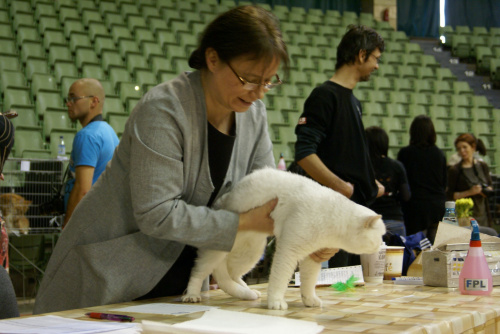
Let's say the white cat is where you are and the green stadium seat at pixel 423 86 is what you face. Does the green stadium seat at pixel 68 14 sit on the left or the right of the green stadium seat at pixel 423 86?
left

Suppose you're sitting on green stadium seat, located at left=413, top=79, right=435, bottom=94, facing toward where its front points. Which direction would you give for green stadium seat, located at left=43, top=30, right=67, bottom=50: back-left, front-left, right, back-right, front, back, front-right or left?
right

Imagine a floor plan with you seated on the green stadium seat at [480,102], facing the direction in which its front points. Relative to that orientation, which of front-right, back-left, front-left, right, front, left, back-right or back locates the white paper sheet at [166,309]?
front-right

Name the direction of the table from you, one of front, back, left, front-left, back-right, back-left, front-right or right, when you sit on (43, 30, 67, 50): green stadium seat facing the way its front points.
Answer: front-right

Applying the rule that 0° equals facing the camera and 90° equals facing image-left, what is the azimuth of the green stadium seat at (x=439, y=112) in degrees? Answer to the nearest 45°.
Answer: approximately 315°

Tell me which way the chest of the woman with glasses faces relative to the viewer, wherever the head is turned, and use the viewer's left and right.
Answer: facing the viewer and to the right of the viewer

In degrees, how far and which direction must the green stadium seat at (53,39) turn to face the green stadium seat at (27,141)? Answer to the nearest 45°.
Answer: approximately 45° to its right

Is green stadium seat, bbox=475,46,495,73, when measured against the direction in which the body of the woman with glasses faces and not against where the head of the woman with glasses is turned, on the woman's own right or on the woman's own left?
on the woman's own left

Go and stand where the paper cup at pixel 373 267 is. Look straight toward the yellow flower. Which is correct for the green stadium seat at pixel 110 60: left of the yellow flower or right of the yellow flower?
left

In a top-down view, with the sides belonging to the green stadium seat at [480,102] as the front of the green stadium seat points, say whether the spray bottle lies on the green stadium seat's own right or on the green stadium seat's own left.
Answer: on the green stadium seat's own right

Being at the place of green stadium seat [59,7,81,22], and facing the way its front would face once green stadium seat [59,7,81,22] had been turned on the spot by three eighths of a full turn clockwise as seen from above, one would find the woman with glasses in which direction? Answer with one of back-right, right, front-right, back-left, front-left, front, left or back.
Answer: left

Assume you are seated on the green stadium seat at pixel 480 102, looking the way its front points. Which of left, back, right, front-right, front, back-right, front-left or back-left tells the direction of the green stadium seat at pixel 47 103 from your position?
right

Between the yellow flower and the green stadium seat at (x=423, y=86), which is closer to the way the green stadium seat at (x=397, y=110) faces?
the yellow flower

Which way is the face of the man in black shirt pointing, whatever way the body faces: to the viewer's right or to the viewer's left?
to the viewer's right

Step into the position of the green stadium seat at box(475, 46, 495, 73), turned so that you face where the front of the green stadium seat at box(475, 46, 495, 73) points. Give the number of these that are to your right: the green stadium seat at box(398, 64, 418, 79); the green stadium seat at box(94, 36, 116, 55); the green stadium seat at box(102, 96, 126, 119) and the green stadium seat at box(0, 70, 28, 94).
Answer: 4
